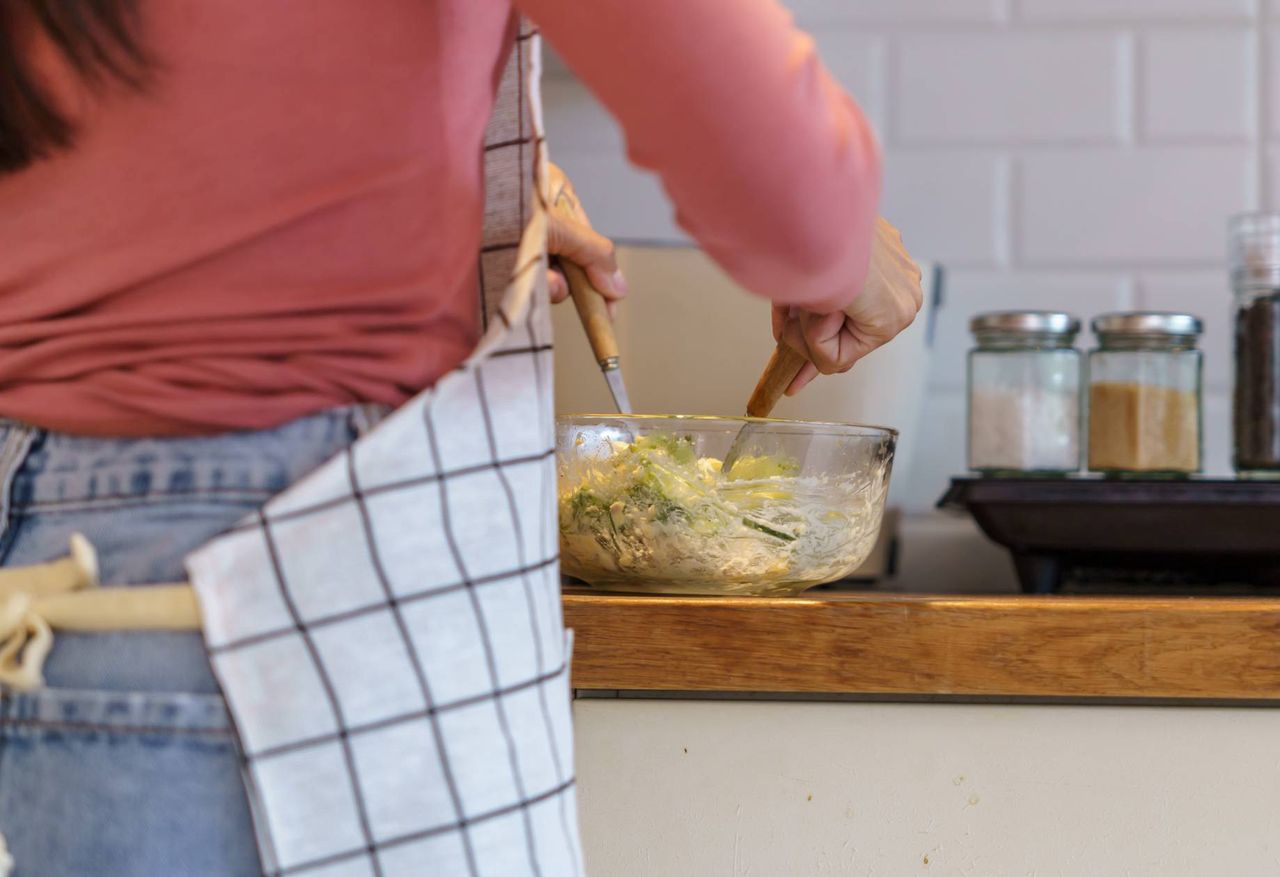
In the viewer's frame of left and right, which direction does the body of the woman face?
facing away from the viewer and to the right of the viewer

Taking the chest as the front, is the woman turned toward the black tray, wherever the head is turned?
yes

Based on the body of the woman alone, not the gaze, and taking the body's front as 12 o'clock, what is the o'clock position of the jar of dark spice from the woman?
The jar of dark spice is roughly at 12 o'clock from the woman.

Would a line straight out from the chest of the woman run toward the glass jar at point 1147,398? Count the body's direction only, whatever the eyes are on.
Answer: yes

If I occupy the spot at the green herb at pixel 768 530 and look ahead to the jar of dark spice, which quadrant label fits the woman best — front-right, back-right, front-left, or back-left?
back-right

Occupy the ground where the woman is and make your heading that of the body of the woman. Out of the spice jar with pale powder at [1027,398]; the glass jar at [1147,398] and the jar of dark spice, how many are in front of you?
3
